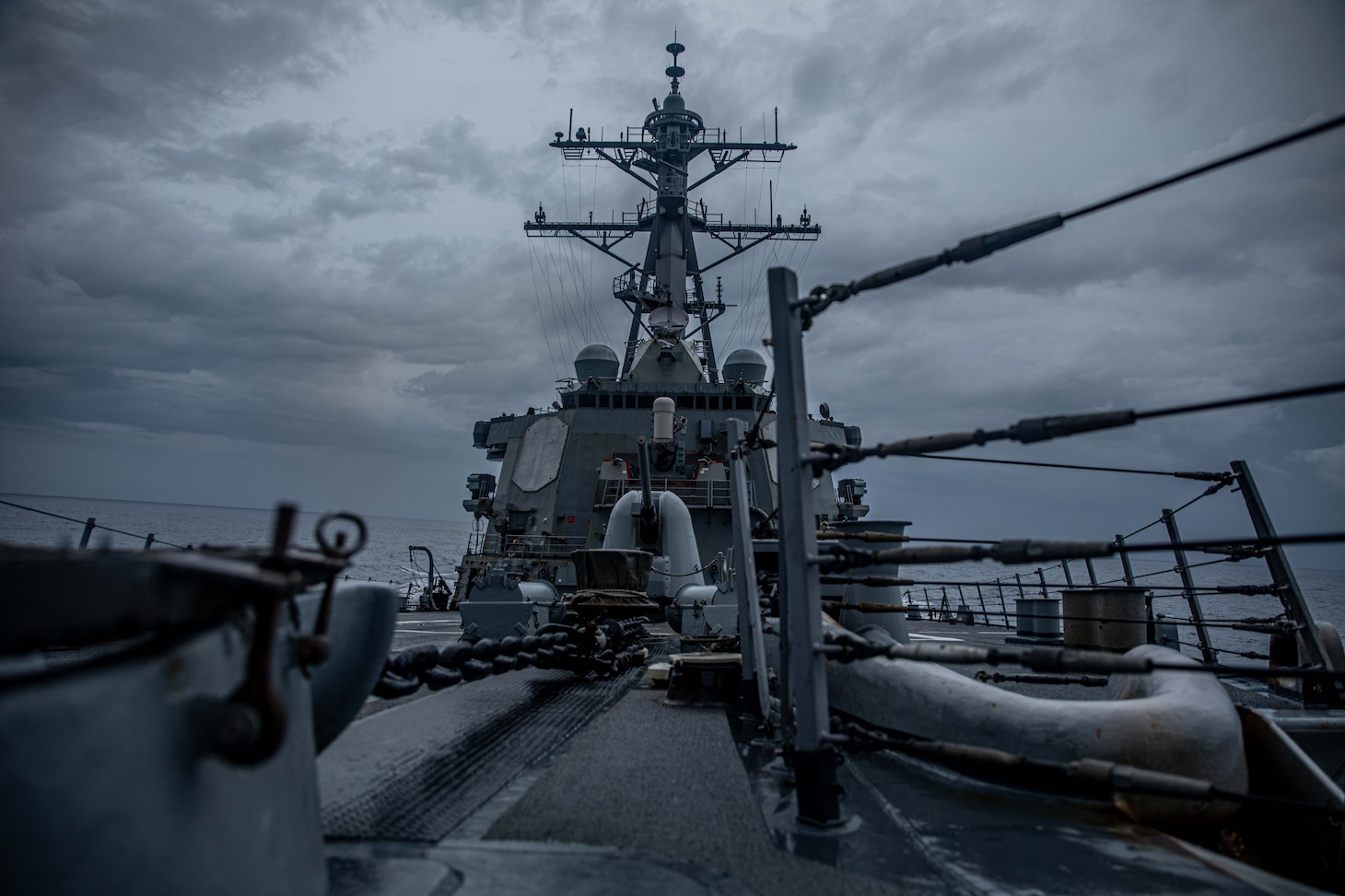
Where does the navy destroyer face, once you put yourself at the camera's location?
facing the viewer
